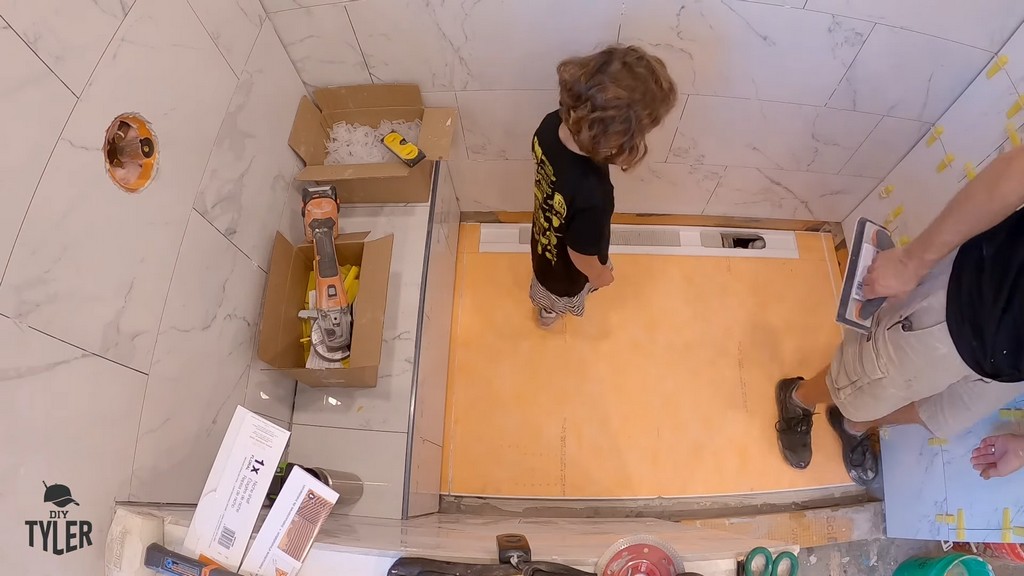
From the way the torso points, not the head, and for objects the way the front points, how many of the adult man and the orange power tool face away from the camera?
0

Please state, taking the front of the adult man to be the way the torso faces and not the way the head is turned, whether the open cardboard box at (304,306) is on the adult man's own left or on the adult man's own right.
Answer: on the adult man's own right

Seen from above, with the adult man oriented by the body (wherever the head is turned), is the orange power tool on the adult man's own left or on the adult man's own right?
on the adult man's own right

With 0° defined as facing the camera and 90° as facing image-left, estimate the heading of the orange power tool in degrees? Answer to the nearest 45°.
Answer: approximately 0°

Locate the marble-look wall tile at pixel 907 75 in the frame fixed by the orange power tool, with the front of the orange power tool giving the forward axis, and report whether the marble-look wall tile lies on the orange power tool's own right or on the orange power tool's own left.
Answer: on the orange power tool's own left

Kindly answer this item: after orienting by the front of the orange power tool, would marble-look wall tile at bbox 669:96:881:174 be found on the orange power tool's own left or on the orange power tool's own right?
on the orange power tool's own left

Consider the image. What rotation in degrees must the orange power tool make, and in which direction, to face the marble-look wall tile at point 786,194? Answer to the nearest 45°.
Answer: approximately 90° to its left
